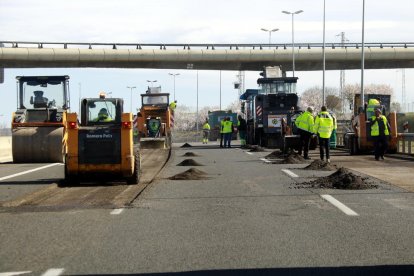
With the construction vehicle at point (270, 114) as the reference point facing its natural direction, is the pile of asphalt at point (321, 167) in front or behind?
behind

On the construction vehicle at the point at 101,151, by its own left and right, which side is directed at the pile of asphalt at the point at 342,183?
right

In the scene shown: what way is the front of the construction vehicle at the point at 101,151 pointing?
away from the camera

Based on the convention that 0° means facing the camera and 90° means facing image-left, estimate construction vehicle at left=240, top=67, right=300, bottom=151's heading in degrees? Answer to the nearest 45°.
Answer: approximately 180°

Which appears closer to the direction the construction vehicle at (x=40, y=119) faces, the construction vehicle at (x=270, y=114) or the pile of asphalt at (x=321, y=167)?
the pile of asphalt

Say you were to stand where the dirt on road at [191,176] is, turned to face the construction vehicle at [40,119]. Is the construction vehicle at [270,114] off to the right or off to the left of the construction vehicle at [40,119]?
right

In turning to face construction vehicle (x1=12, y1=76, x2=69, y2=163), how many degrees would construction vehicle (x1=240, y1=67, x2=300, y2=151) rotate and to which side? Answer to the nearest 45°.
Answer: approximately 135° to its left
